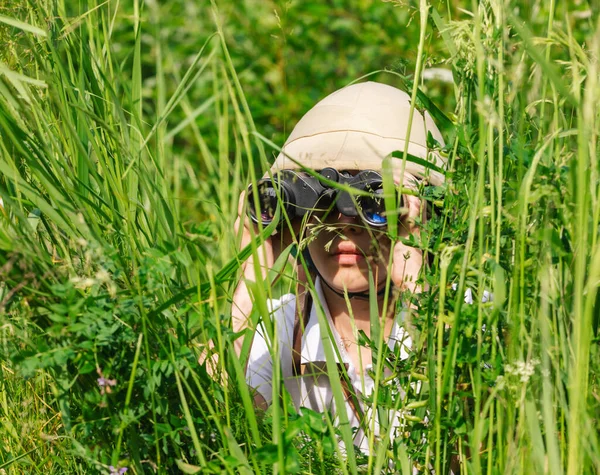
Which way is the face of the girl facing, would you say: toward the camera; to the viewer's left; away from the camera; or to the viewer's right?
toward the camera

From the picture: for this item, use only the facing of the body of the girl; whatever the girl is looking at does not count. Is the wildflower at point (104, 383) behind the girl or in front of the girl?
in front

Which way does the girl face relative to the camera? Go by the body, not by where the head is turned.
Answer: toward the camera
